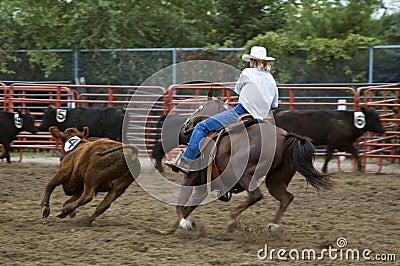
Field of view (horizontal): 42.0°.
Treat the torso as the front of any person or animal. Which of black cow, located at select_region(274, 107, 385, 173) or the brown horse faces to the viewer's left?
the brown horse

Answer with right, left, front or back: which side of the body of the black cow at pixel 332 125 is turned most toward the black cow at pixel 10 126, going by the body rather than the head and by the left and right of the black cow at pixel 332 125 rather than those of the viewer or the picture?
back

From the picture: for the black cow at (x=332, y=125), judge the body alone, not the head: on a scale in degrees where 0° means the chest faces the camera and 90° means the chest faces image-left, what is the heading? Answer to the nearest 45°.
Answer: approximately 270°

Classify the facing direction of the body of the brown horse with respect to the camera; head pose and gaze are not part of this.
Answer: to the viewer's left

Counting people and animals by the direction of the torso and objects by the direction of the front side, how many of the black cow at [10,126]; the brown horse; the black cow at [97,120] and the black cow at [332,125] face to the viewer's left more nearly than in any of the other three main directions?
2

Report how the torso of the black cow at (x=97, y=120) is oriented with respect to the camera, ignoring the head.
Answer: to the viewer's left

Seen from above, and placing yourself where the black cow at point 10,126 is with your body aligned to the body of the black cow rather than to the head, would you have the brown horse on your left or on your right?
on your right

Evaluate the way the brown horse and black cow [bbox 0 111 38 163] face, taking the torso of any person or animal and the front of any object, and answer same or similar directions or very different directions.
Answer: very different directions

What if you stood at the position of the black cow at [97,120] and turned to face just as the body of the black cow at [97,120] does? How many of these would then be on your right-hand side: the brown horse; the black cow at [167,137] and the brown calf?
0

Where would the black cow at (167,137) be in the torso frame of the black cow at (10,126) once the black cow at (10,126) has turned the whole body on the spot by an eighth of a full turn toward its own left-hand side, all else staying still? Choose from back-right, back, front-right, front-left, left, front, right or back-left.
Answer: right

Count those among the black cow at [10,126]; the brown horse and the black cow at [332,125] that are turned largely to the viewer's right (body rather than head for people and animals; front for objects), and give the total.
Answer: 2

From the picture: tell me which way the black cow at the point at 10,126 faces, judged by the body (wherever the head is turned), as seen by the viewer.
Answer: to the viewer's right

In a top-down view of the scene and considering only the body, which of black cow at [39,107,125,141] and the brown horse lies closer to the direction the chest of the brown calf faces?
the black cow

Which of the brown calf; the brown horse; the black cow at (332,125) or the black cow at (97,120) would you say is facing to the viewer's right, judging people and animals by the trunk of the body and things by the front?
the black cow at (332,125)

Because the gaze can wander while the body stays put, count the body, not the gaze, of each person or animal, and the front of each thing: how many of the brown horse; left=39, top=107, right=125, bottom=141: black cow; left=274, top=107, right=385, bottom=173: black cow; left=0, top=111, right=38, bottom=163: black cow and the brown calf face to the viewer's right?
2

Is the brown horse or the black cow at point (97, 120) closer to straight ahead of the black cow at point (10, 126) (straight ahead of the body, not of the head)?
the black cow

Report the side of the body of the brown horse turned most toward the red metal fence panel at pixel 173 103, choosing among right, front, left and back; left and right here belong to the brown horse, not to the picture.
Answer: right

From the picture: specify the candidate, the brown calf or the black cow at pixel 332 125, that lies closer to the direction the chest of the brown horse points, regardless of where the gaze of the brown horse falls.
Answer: the brown calf
